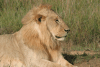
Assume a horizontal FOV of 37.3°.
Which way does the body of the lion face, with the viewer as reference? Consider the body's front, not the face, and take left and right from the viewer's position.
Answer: facing to the right of the viewer
